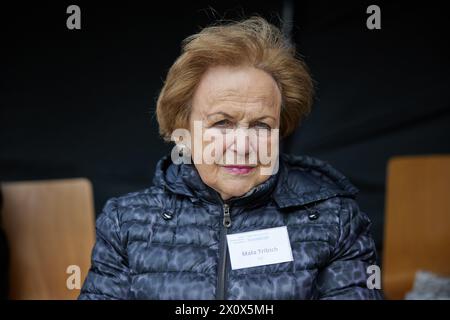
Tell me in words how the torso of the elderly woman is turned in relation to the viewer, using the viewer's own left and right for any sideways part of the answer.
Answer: facing the viewer
